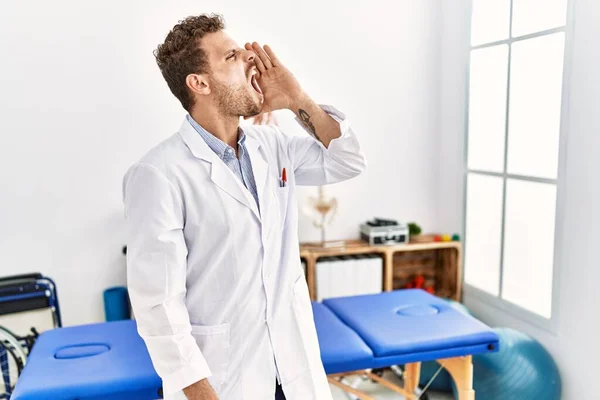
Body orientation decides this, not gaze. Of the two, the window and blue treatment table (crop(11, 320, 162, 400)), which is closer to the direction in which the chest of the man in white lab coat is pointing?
the window

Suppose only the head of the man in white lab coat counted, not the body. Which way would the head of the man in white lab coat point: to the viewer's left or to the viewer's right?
to the viewer's right

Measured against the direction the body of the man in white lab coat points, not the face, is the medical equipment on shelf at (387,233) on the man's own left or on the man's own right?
on the man's own left

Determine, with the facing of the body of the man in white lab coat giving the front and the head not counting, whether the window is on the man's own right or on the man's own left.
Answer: on the man's own left

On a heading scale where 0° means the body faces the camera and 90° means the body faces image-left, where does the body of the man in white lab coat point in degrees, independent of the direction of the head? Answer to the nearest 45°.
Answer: approximately 315°

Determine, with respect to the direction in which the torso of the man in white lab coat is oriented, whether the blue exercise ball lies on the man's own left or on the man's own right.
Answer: on the man's own left

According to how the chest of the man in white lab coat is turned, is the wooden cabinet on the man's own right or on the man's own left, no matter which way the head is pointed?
on the man's own left

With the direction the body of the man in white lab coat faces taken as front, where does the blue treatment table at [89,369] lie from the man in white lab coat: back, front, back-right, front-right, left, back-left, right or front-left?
back
